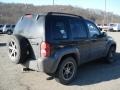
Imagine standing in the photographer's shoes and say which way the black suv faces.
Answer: facing away from the viewer and to the right of the viewer
